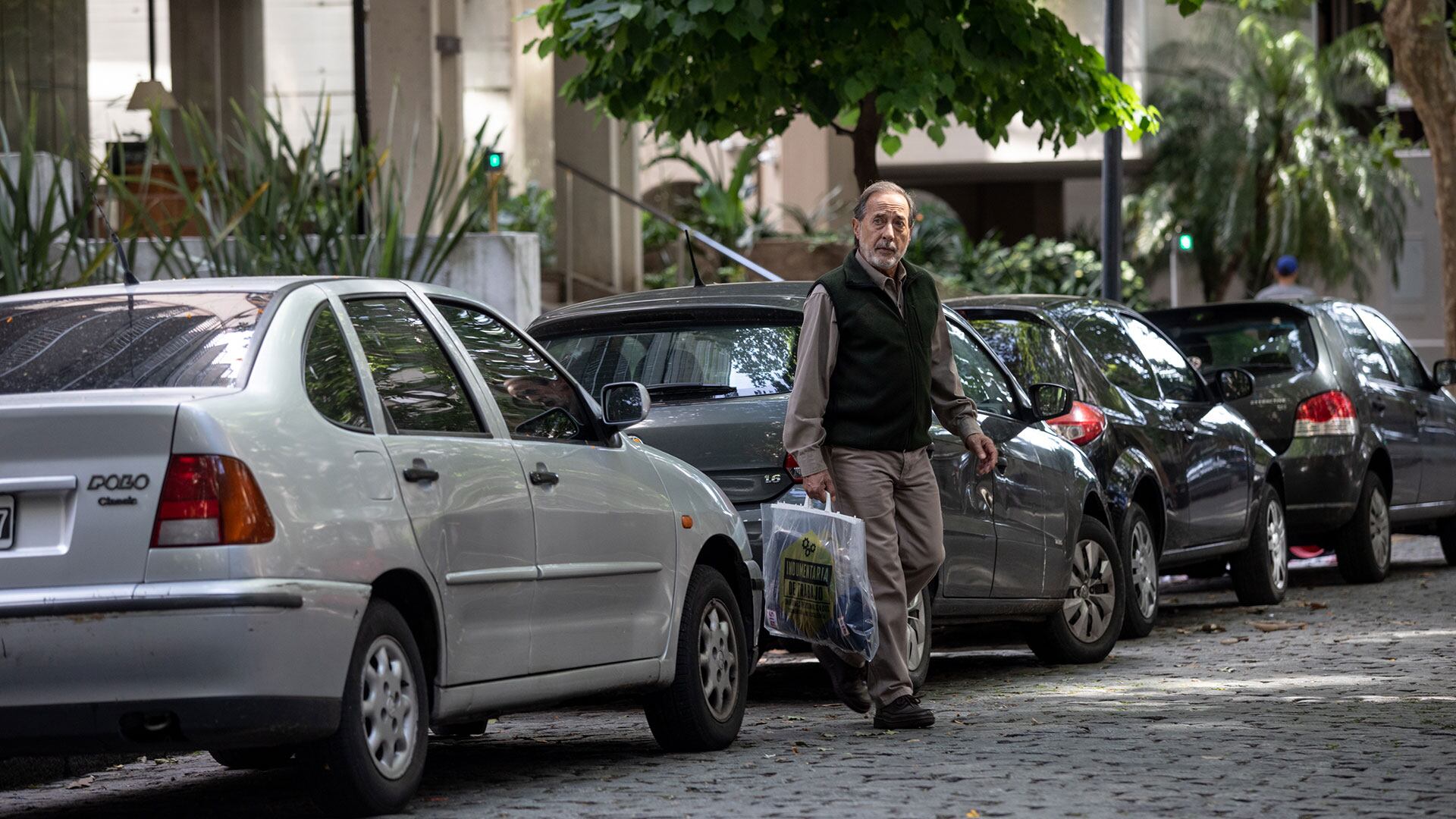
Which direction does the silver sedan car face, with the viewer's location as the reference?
facing away from the viewer and to the right of the viewer

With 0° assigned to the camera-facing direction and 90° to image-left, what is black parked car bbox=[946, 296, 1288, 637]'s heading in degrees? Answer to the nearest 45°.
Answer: approximately 225°

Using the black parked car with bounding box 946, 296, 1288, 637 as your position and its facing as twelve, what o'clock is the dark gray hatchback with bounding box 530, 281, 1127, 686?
The dark gray hatchback is roughly at 5 o'clock from the black parked car.

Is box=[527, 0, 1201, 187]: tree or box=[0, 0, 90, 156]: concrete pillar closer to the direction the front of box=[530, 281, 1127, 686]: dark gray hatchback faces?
the tree

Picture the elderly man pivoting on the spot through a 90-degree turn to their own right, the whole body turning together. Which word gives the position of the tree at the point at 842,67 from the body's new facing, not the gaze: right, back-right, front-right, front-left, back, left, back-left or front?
back-right

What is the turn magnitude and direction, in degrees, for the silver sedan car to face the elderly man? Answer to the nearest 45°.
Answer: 0° — it already faces them

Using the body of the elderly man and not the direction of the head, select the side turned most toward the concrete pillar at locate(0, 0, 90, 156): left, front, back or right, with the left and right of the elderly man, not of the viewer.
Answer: back

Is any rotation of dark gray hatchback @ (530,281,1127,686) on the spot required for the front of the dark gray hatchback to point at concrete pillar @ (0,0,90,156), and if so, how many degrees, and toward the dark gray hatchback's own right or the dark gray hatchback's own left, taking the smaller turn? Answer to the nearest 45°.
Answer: approximately 90° to the dark gray hatchback's own left

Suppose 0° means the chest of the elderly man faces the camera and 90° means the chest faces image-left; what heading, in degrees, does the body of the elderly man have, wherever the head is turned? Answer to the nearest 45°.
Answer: approximately 315°

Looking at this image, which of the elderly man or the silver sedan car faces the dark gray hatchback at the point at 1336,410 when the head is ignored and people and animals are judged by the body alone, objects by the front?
the silver sedan car
